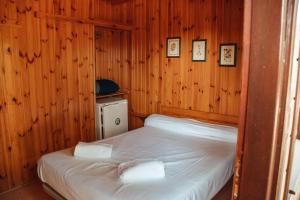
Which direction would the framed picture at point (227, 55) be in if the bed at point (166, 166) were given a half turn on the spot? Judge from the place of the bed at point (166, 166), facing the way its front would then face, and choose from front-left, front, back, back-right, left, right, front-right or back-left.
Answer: front

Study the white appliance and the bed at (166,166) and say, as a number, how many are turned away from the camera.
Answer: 0

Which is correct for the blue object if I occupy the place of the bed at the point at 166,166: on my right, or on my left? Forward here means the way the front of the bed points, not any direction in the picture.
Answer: on my right

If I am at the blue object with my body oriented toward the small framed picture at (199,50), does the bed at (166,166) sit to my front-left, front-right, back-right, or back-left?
front-right

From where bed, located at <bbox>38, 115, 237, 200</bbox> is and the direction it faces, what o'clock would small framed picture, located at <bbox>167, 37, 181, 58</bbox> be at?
The small framed picture is roughly at 5 o'clock from the bed.

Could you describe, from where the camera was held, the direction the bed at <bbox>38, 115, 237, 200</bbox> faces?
facing the viewer and to the left of the viewer

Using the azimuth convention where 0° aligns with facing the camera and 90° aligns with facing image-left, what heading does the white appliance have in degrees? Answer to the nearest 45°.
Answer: approximately 315°

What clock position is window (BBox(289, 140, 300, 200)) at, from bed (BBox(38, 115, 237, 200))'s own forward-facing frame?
window (BBox(289, 140, 300, 200)) is roughly at 9 o'clock from bed (BBox(38, 115, 237, 200)).

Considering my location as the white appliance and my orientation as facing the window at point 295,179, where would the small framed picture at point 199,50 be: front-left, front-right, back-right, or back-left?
front-left
